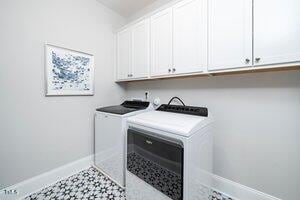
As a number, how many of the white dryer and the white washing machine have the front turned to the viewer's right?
0

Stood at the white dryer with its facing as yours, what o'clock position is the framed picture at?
The framed picture is roughly at 2 o'clock from the white dryer.

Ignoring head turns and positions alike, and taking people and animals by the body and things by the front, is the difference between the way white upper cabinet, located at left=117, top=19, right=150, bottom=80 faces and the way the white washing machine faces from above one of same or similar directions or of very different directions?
same or similar directions

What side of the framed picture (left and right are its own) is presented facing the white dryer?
front

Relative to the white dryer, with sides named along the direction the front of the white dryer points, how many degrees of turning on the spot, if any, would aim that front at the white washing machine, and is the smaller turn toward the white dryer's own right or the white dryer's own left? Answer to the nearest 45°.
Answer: approximately 90° to the white dryer's own right

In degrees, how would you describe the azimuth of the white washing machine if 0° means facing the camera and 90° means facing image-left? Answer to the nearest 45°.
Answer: approximately 45°

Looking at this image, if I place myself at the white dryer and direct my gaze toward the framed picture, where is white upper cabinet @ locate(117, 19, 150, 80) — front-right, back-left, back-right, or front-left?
front-right

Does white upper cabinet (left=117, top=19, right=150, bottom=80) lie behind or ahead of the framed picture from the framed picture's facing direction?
ahead

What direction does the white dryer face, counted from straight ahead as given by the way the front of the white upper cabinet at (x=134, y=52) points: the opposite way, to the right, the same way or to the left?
the same way

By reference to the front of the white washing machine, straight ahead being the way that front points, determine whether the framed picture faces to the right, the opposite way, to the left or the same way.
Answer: to the left

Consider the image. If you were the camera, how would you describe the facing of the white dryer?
facing the viewer and to the left of the viewer
